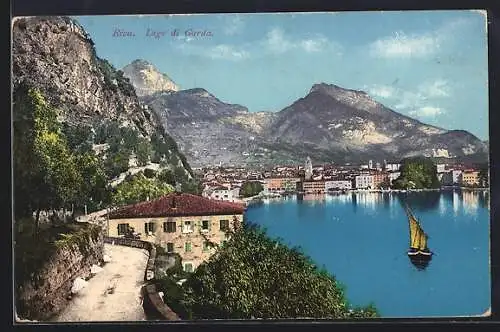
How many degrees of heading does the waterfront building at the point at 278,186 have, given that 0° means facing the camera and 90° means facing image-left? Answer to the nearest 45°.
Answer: approximately 0°

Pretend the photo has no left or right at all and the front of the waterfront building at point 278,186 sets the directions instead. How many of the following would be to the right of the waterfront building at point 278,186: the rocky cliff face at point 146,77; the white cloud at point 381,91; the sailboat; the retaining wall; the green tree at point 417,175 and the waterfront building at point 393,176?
2

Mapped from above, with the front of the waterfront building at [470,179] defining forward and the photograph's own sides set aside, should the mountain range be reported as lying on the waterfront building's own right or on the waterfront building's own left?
on the waterfront building's own right

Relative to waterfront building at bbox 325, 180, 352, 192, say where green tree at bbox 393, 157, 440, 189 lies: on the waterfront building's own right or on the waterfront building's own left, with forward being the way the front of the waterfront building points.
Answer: on the waterfront building's own left

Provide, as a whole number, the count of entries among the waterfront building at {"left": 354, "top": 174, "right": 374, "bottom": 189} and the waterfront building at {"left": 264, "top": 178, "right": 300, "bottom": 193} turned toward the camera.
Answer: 2

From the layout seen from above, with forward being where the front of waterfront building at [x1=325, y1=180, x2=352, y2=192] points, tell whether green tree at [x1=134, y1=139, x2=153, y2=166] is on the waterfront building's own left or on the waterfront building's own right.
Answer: on the waterfront building's own right

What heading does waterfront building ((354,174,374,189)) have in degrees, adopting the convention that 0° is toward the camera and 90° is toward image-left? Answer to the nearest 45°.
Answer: approximately 0°

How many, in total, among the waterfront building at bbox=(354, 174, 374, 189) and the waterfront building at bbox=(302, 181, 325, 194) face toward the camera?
2
